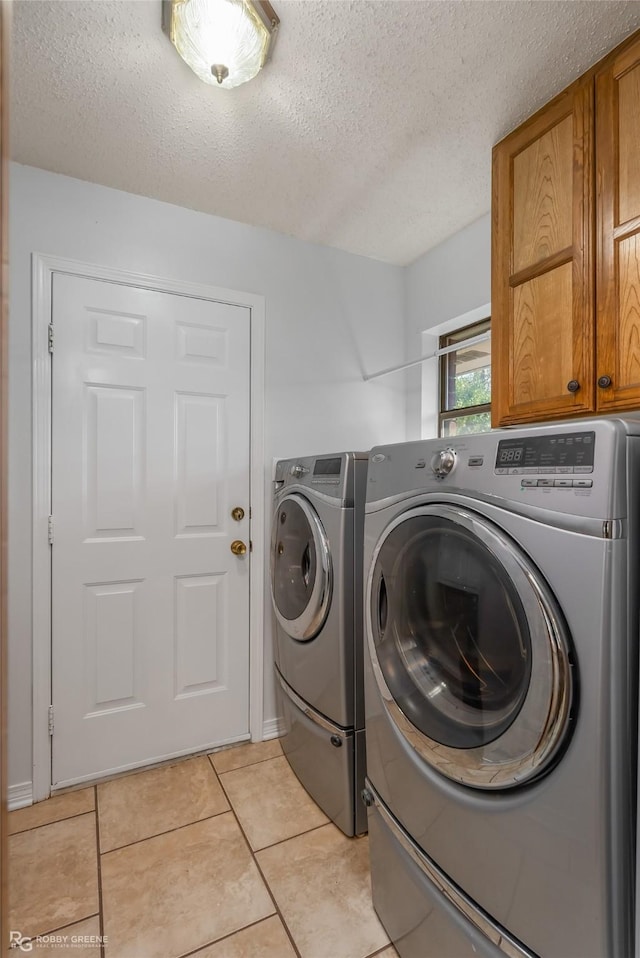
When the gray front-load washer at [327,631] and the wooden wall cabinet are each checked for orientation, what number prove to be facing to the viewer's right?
0

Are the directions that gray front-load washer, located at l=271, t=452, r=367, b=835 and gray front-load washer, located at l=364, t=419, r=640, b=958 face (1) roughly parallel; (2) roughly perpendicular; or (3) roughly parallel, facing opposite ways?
roughly parallel

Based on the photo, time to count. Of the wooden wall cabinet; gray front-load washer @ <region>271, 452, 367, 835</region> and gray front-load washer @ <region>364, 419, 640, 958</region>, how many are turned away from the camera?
0

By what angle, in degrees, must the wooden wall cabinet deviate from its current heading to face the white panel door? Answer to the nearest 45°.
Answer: approximately 45° to its right

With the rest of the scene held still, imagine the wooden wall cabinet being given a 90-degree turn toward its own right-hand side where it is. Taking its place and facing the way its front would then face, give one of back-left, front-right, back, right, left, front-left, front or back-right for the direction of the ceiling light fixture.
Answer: left

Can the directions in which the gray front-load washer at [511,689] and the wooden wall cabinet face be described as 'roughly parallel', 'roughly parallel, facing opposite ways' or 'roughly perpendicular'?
roughly parallel

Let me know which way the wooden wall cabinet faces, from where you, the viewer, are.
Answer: facing the viewer and to the left of the viewer

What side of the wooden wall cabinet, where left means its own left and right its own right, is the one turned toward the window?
right

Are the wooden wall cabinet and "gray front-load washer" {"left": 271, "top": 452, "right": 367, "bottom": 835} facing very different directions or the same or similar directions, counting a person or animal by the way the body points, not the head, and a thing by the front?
same or similar directions

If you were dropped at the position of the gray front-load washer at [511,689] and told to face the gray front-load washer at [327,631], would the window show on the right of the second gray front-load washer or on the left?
right
